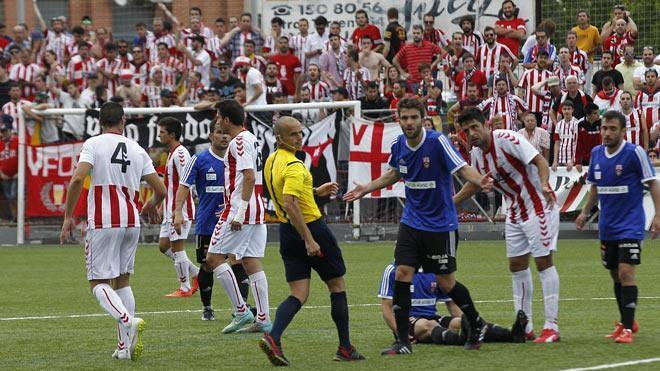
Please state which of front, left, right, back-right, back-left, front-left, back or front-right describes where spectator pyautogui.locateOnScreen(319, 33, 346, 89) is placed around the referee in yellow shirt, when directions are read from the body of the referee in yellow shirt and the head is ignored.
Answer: left

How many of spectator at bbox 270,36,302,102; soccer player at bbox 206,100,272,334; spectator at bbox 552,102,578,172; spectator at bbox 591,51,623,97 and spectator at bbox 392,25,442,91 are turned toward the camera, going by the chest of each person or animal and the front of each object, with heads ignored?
4

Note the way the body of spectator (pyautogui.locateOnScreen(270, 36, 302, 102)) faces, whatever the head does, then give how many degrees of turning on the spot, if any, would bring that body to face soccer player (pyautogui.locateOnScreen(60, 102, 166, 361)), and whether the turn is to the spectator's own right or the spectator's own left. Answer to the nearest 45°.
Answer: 0° — they already face them

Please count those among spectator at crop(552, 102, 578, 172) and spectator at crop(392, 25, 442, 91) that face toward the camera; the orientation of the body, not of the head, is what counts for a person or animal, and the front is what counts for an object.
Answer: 2

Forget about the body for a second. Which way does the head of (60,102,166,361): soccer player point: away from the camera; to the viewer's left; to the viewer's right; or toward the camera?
away from the camera

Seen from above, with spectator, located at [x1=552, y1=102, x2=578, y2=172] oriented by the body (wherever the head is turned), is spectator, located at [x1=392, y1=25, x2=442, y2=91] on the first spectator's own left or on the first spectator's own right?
on the first spectator's own right

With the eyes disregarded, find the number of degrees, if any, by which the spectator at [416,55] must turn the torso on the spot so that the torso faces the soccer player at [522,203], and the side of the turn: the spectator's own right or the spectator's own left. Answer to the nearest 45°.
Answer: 0° — they already face them

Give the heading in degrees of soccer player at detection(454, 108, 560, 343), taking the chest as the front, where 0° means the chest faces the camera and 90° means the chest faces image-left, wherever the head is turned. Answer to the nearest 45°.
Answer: approximately 45°

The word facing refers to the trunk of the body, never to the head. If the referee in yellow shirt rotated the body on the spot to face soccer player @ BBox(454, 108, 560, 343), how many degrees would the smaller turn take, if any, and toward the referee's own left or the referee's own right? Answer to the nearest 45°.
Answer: approximately 45° to the referee's own left

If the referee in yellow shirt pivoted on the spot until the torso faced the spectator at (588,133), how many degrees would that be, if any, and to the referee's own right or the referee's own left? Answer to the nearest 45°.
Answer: approximately 90° to the referee's own left
